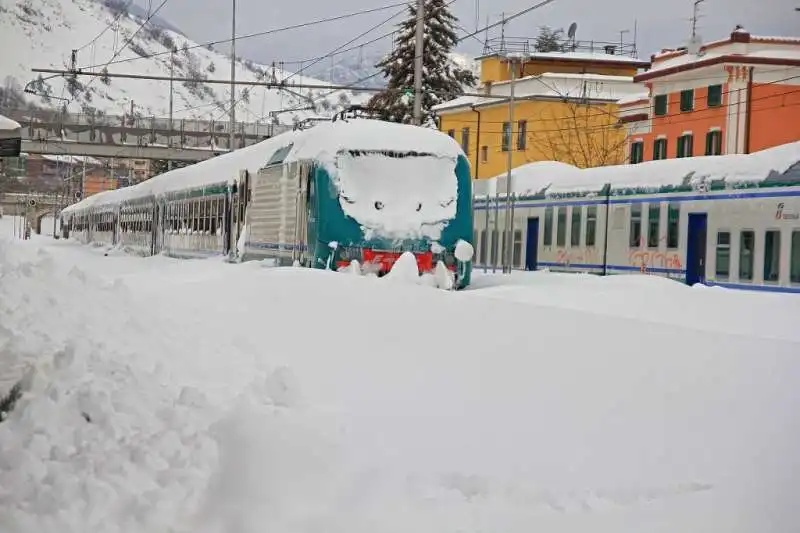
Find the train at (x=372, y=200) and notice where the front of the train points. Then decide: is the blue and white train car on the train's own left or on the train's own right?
on the train's own left

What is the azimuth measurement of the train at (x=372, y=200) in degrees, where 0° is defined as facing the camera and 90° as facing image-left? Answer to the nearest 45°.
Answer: approximately 315°
